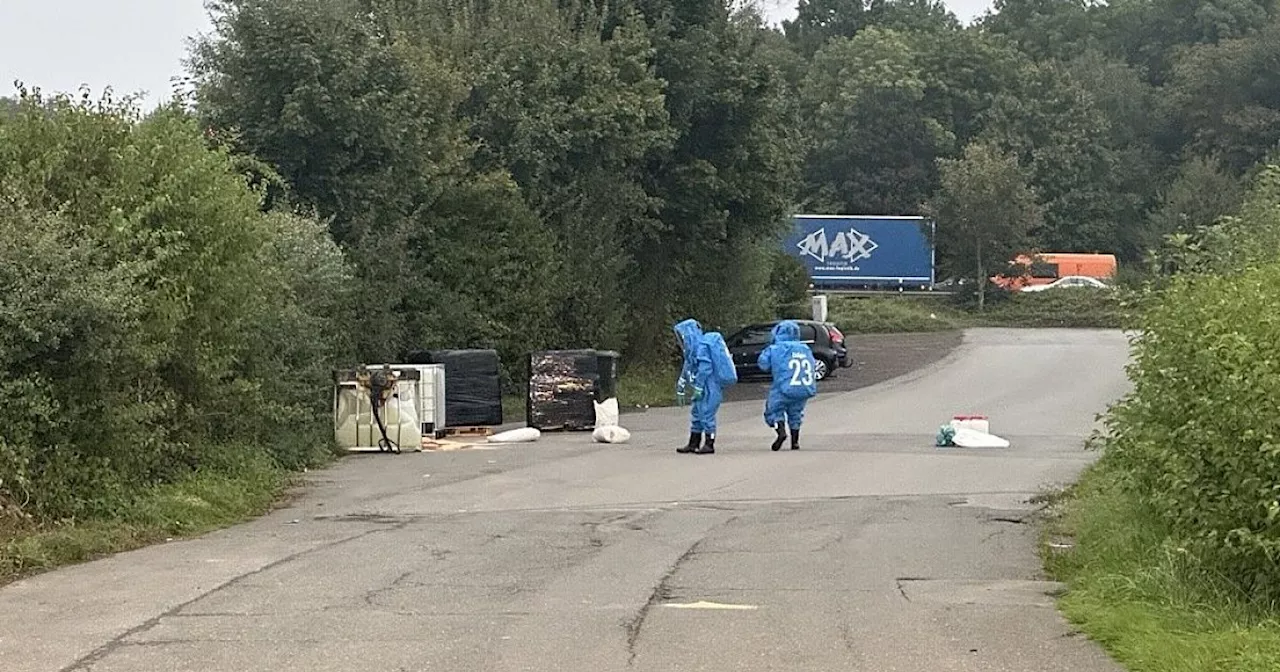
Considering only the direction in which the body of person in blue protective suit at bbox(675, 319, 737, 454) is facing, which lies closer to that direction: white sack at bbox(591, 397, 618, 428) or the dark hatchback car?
the white sack

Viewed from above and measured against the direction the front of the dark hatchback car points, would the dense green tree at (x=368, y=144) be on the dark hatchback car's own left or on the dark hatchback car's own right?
on the dark hatchback car's own left

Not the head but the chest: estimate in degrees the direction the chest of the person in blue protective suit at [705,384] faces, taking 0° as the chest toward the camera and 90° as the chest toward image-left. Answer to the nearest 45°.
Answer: approximately 90°

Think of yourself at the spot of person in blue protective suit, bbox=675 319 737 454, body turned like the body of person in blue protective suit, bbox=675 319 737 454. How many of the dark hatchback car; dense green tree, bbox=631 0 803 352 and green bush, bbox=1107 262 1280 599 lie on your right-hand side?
2

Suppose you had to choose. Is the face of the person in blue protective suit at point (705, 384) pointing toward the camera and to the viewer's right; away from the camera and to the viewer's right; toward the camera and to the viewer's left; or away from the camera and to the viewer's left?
away from the camera and to the viewer's left

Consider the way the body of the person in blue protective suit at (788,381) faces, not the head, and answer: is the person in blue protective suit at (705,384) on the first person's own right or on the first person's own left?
on the first person's own left

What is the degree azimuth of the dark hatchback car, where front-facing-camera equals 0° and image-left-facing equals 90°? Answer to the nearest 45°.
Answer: approximately 135°
